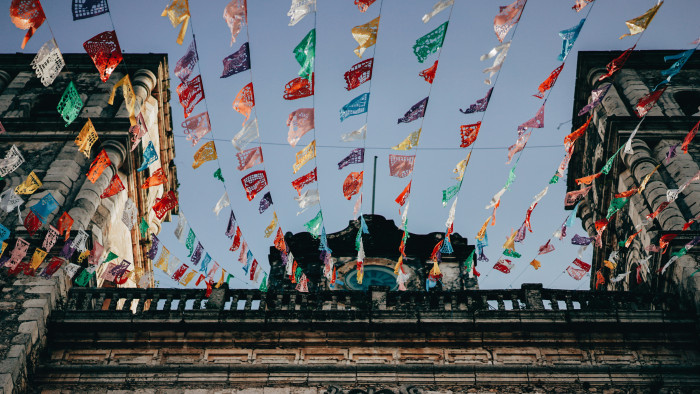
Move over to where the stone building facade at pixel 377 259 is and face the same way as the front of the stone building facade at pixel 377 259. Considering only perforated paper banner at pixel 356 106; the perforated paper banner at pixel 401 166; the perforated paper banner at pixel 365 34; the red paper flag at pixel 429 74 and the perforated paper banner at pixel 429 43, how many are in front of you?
5

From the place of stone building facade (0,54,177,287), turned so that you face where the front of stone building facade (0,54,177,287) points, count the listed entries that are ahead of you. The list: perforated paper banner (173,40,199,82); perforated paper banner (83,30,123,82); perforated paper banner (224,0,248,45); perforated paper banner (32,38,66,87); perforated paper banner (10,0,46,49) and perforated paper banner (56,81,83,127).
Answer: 6

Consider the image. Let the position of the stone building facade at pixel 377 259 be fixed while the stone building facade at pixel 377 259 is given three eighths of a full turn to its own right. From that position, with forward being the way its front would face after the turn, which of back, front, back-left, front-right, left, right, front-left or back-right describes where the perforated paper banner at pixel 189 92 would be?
left

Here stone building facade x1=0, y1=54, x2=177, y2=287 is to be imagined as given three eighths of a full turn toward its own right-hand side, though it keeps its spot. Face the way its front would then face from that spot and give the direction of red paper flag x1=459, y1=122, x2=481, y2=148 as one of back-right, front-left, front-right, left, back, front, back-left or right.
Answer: back

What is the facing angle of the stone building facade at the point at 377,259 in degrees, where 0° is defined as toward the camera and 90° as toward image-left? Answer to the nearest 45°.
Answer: approximately 0°

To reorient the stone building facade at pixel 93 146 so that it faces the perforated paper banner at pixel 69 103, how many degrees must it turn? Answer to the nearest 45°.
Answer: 0° — it already faces it

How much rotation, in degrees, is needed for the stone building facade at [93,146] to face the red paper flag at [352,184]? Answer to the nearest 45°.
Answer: approximately 45° to its left

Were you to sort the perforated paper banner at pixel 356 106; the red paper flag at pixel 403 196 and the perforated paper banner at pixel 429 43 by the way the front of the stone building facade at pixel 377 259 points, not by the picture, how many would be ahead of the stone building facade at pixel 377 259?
3

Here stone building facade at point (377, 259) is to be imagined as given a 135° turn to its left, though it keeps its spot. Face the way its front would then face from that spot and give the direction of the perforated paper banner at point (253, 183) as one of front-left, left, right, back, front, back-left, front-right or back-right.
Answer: back

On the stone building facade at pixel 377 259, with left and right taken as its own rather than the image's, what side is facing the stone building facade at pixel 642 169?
left

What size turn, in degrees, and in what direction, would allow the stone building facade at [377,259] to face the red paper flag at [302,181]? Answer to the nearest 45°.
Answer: approximately 45° to its right

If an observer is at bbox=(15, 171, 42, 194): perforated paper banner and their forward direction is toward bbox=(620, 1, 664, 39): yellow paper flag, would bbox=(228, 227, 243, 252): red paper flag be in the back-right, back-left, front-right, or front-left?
front-left

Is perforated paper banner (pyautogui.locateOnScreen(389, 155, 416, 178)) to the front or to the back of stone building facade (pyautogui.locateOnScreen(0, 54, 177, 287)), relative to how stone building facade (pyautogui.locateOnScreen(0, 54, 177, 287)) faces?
to the front

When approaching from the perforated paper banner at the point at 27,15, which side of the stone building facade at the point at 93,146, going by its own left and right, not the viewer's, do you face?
front

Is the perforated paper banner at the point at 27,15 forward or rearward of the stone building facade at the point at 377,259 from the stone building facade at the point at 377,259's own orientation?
forward

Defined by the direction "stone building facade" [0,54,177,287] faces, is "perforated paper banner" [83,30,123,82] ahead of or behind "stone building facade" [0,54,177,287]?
ahead
